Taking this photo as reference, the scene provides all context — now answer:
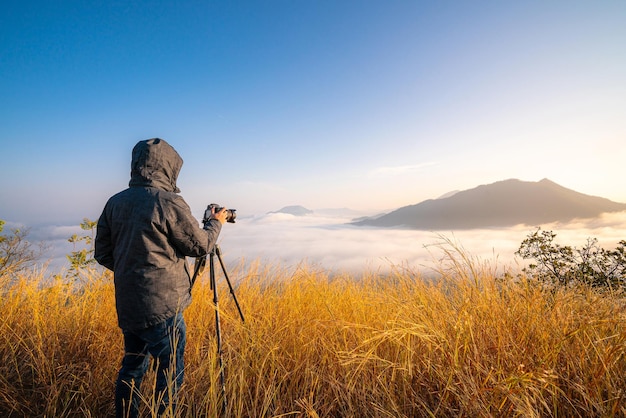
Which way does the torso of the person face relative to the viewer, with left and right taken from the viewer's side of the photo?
facing away from the viewer and to the right of the viewer

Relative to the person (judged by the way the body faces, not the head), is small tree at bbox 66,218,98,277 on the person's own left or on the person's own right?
on the person's own left

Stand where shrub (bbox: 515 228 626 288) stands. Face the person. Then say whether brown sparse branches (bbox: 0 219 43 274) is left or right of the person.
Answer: right

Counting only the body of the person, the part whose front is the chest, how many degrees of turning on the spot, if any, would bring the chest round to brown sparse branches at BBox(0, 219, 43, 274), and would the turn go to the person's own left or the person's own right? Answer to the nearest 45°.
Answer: approximately 45° to the person's own left

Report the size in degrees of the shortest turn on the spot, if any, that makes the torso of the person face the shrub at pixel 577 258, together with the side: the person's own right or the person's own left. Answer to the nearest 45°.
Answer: approximately 45° to the person's own right
